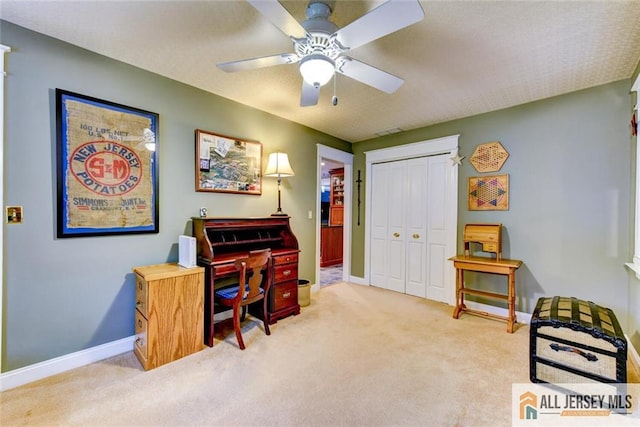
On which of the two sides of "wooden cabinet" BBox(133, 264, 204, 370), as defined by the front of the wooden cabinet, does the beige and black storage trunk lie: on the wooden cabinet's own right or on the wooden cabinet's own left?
on the wooden cabinet's own left

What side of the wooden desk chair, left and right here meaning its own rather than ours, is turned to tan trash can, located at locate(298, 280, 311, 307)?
right

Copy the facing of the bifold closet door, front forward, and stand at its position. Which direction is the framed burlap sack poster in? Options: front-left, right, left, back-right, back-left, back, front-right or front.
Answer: front

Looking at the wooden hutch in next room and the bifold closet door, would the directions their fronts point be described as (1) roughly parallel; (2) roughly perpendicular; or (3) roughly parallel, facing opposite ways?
roughly parallel

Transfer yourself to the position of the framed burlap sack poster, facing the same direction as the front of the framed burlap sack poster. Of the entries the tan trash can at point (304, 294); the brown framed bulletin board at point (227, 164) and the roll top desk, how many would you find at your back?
0

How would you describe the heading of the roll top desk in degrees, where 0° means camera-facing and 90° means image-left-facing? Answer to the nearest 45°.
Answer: approximately 315°

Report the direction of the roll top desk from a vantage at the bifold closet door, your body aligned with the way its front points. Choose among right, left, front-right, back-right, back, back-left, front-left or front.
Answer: front

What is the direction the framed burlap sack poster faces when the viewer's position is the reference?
facing the viewer and to the right of the viewer

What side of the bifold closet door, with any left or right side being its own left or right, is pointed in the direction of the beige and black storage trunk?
left

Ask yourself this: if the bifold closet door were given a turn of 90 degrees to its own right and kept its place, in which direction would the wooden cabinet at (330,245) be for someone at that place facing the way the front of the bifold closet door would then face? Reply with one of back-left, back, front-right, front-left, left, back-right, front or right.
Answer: front

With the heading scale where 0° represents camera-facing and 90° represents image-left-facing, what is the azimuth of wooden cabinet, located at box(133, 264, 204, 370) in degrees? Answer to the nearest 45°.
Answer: approximately 45°

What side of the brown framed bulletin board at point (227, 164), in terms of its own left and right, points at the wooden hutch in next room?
left

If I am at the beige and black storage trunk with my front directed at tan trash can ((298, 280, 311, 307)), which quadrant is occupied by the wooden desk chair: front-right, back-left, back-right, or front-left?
front-left

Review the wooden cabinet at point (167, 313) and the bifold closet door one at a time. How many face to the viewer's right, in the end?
0

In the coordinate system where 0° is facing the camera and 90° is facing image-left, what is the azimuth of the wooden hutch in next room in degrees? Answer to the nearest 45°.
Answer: approximately 45°

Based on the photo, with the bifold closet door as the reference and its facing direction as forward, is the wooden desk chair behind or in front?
in front

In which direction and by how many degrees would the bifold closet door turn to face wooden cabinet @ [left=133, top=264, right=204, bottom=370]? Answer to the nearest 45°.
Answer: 0° — it already faces it
